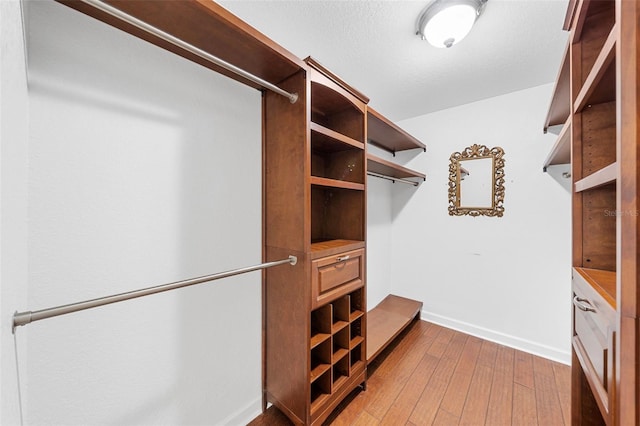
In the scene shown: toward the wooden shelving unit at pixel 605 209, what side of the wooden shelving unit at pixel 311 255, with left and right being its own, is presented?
front

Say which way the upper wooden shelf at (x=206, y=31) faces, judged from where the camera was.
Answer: facing the viewer and to the right of the viewer

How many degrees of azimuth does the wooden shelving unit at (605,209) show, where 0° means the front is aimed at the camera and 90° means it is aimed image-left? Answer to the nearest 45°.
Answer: approximately 90°

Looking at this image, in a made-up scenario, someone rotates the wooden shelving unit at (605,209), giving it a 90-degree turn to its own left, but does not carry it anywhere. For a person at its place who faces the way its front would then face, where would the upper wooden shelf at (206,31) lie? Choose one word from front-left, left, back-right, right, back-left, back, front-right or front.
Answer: front-right

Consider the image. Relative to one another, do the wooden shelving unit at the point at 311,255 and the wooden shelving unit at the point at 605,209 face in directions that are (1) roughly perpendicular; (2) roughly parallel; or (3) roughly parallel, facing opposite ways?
roughly parallel, facing opposite ways
